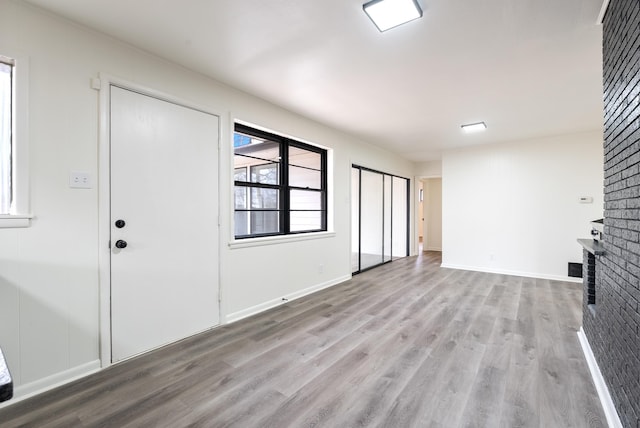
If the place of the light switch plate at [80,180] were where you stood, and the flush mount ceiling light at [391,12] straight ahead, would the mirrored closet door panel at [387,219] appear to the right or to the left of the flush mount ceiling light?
left

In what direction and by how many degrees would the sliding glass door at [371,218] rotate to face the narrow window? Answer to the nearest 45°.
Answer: approximately 90° to its right

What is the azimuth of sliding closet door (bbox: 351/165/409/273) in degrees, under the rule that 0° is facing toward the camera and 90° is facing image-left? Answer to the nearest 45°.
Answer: approximately 315°

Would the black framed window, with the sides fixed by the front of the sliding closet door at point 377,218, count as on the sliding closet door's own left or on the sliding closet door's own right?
on the sliding closet door's own right

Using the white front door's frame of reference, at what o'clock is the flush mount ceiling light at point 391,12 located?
The flush mount ceiling light is roughly at 12 o'clock from the white front door.

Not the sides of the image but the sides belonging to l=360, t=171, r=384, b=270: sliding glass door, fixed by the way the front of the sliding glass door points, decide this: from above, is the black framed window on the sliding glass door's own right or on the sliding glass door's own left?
on the sliding glass door's own right

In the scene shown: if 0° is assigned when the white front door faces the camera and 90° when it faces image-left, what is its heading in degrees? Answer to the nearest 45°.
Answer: approximately 315°
